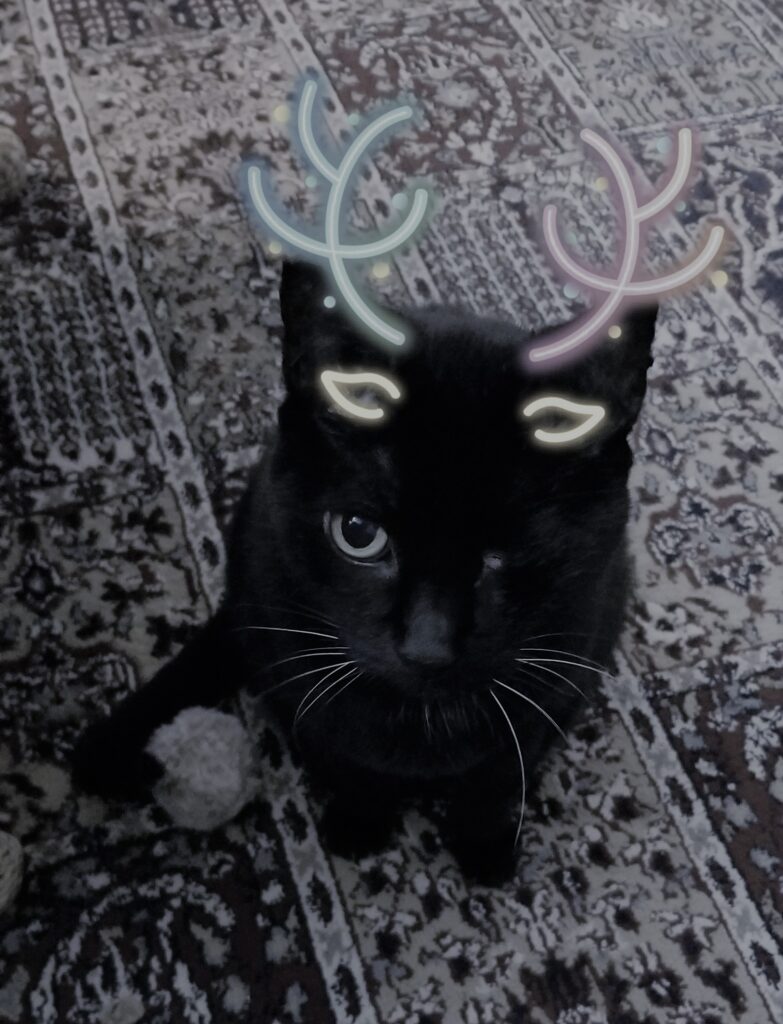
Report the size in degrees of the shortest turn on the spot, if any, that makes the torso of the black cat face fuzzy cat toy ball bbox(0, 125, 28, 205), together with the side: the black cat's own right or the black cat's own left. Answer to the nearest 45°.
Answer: approximately 135° to the black cat's own right

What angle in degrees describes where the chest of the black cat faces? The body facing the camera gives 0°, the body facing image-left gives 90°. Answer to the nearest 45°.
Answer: approximately 0°
